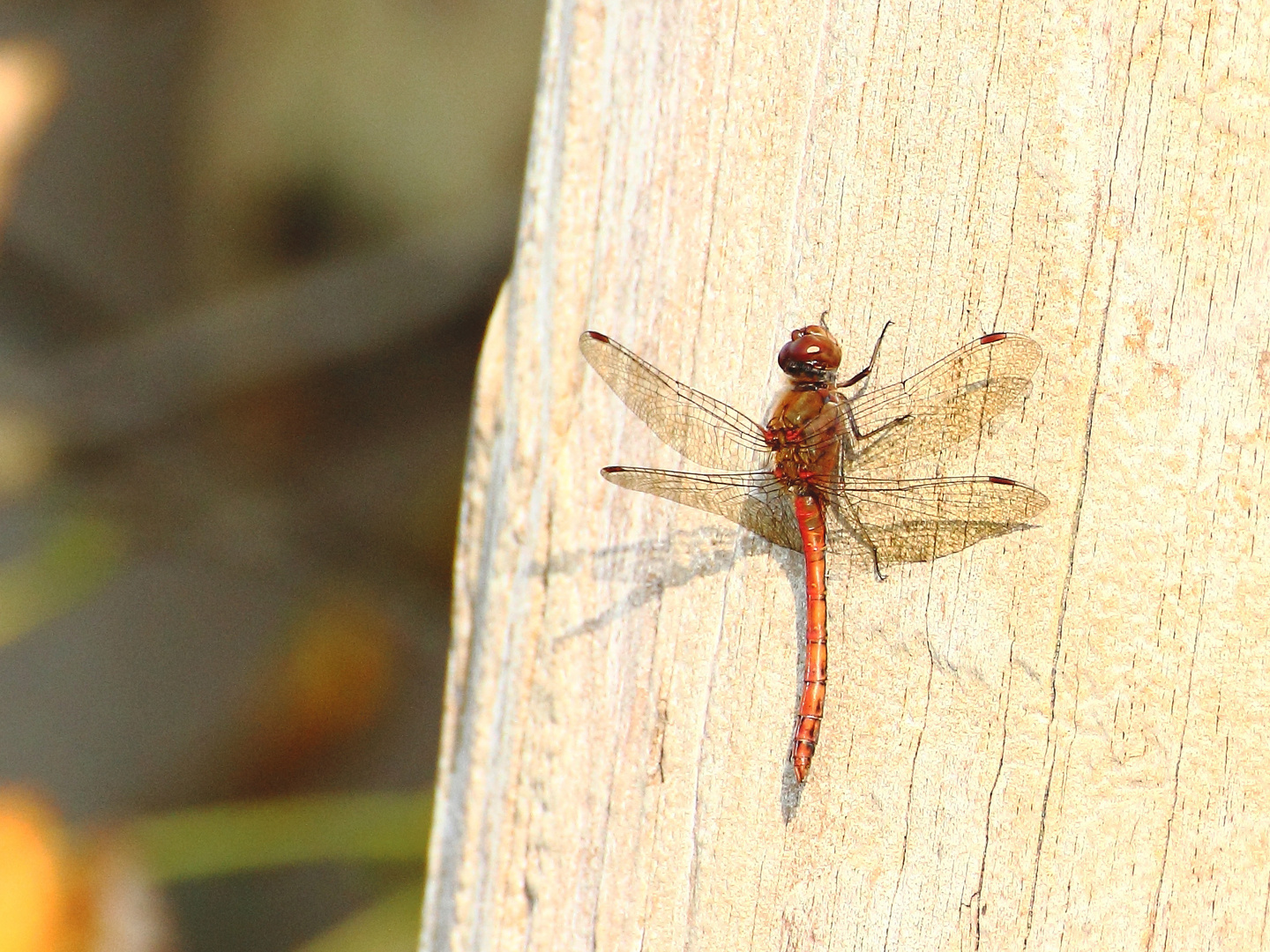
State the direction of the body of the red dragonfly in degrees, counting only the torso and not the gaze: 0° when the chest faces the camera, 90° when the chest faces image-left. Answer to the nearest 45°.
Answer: approximately 180°
